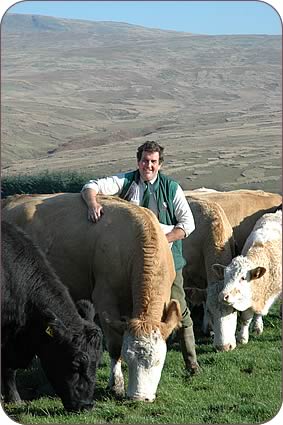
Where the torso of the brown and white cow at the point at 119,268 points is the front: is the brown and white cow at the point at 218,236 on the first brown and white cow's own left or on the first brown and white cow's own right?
on the first brown and white cow's own left

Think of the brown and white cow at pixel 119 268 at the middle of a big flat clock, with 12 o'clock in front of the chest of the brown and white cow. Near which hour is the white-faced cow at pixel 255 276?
The white-faced cow is roughly at 9 o'clock from the brown and white cow.

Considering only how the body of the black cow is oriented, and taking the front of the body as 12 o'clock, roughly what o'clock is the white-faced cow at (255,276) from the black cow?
The white-faced cow is roughly at 9 o'clock from the black cow.

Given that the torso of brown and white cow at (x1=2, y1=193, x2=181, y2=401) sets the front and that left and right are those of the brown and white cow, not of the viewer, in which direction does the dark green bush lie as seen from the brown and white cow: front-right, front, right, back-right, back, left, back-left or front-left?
back-left

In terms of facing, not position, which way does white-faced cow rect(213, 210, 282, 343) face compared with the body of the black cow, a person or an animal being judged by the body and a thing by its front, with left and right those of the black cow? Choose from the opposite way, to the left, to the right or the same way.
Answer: to the right

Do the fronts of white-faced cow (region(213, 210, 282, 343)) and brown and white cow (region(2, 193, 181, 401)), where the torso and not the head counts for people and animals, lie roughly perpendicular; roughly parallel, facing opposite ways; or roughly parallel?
roughly perpendicular

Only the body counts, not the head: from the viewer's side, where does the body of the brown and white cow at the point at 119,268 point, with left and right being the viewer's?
facing the viewer and to the right of the viewer

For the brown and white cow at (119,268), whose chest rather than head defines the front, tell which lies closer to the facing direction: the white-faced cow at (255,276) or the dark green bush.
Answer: the white-faced cow

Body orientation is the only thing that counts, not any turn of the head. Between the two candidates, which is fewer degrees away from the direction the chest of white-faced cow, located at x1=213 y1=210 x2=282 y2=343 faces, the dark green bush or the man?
the man

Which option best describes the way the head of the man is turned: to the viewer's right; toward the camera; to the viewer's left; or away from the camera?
toward the camera

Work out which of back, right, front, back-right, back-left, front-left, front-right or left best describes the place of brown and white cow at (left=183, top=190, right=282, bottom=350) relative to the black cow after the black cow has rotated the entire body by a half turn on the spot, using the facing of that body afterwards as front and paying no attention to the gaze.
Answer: right

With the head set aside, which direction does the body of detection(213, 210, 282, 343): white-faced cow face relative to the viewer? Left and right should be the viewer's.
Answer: facing the viewer and to the left of the viewer

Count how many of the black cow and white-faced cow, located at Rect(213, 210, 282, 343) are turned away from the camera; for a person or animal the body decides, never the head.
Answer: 0

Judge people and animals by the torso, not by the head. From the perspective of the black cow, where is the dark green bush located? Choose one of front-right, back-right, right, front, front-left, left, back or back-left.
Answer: back-left
